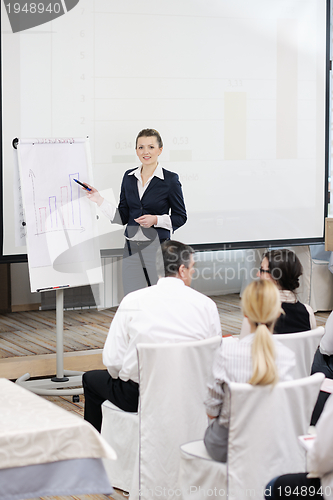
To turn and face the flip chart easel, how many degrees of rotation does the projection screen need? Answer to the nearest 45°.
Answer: approximately 45° to its right

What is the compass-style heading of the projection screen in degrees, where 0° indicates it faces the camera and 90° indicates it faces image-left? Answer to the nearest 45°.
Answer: approximately 0°

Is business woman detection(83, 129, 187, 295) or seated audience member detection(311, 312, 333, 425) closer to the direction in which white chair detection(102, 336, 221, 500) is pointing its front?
the business woman

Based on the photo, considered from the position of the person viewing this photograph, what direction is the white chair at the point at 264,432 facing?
facing away from the viewer and to the left of the viewer

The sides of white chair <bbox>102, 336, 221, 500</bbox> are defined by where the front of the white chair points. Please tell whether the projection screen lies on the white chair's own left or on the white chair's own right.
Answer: on the white chair's own right

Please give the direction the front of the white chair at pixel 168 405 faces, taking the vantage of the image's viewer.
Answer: facing away from the viewer and to the left of the viewer

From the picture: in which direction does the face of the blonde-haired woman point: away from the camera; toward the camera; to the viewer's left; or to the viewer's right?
away from the camera

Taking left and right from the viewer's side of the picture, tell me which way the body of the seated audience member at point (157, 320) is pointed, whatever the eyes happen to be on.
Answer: facing away from the viewer and to the left of the viewer

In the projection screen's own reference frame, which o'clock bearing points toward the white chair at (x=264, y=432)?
The white chair is roughly at 12 o'clock from the projection screen.
